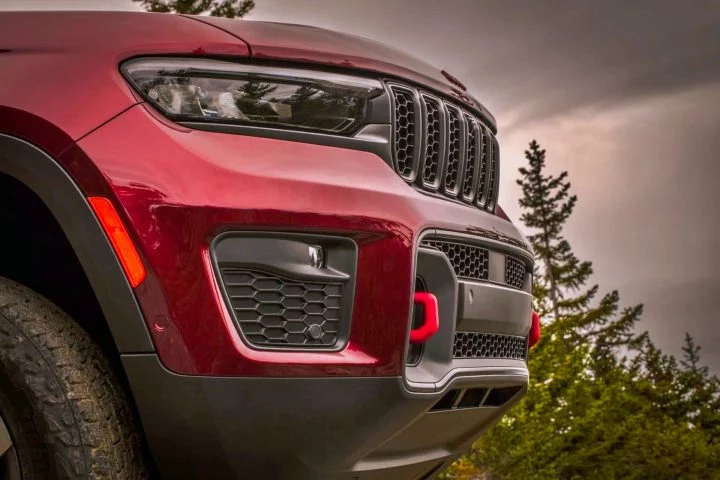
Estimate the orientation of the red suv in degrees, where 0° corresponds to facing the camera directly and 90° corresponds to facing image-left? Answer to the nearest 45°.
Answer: approximately 315°

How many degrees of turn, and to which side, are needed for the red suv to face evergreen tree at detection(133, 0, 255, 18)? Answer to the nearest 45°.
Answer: approximately 135° to its left
